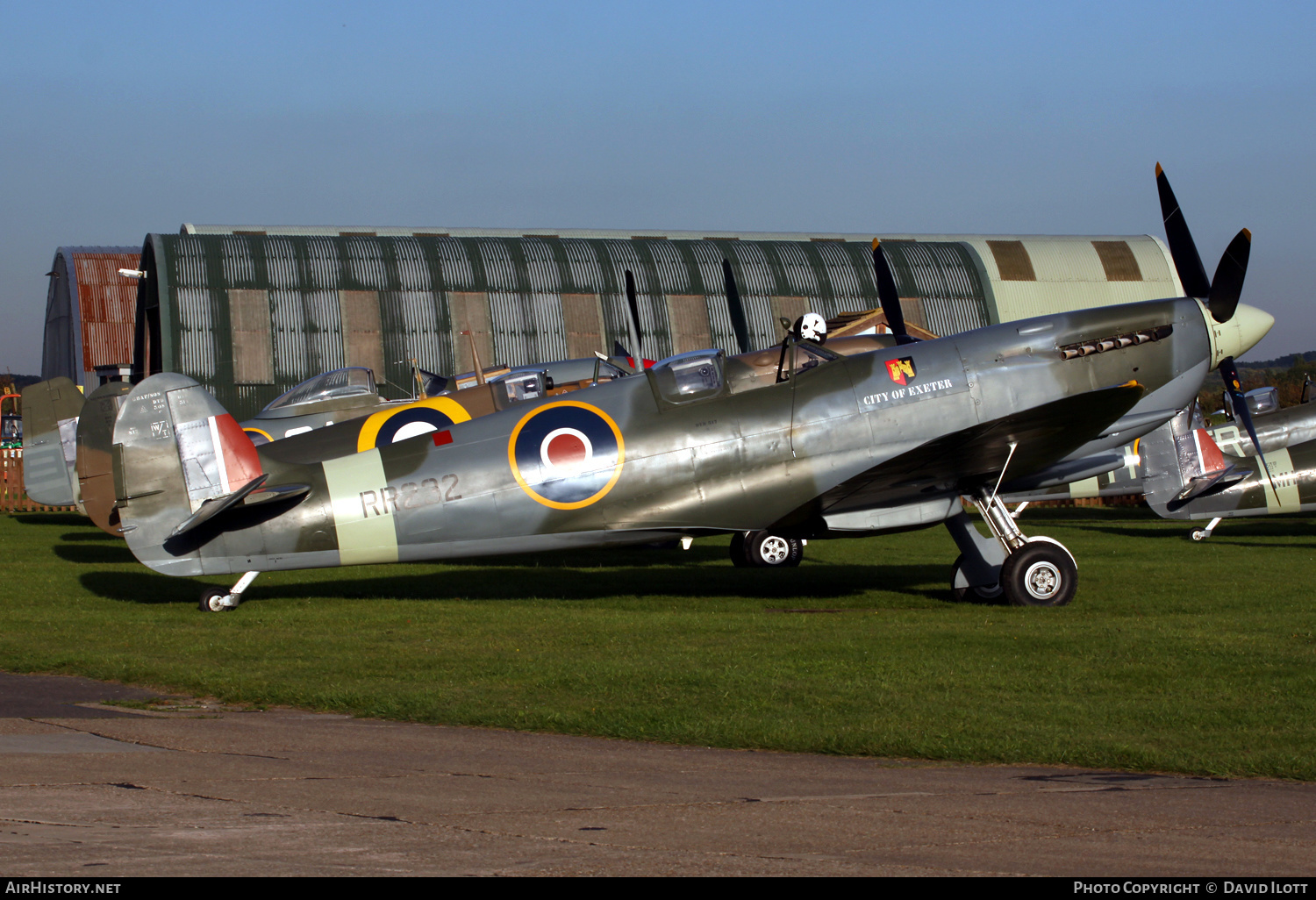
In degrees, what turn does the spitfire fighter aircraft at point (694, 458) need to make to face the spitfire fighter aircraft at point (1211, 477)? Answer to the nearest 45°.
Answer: approximately 45° to its left

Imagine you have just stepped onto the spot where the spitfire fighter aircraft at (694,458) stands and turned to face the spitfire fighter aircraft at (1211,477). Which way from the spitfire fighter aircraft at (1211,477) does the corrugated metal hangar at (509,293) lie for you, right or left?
left

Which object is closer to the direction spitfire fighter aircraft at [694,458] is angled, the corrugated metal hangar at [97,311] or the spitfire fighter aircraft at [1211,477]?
the spitfire fighter aircraft

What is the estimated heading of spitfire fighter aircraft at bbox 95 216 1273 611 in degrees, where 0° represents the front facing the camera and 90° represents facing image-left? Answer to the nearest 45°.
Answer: approximately 270°

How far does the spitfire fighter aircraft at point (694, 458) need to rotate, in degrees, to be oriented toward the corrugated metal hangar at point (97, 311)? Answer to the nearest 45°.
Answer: approximately 135° to its left
